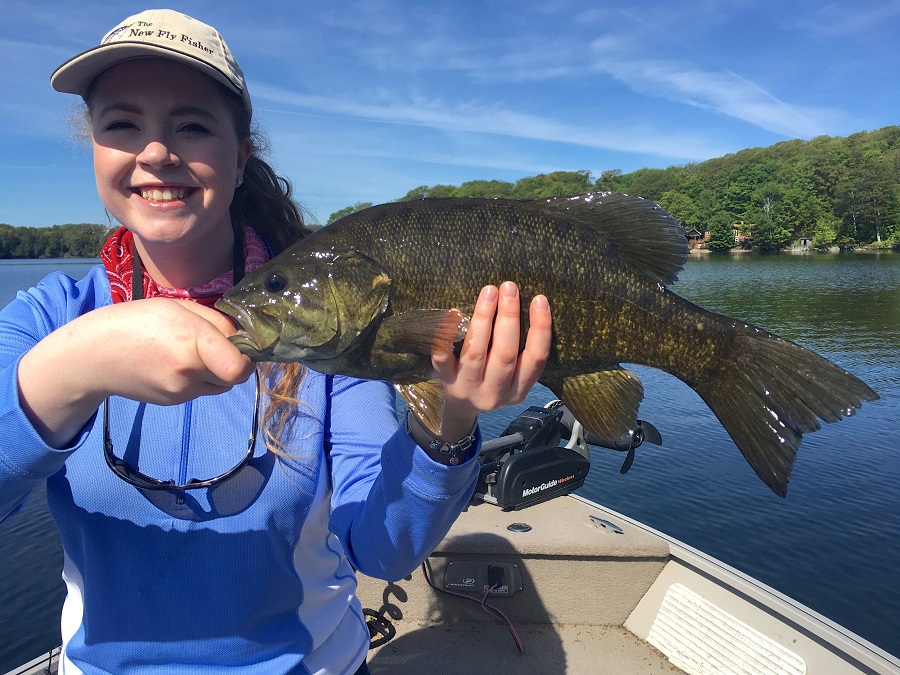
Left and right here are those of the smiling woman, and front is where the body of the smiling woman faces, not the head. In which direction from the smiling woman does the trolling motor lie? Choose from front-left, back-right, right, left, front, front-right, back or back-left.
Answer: back-left

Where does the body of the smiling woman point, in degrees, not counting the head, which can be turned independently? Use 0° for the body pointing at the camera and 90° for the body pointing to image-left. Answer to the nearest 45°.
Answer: approximately 0°
